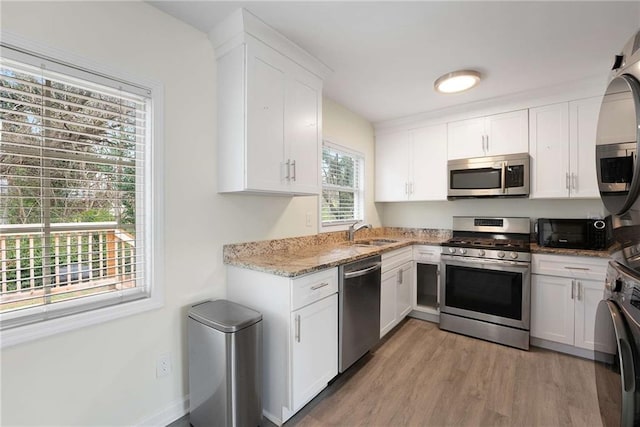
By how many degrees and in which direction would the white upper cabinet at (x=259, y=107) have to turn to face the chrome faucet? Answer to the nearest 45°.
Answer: approximately 90° to its left

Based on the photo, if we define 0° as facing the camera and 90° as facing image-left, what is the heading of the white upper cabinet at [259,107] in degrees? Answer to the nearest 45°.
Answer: approximately 315°

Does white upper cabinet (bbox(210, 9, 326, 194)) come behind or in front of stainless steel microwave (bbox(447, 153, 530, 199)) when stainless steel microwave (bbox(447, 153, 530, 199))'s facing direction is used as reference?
in front

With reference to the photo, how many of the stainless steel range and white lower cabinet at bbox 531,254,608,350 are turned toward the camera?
2

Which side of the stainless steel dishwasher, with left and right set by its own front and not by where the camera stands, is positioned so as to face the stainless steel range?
left

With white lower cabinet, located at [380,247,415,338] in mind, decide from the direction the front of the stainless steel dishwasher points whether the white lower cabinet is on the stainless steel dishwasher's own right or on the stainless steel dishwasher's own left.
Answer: on the stainless steel dishwasher's own left

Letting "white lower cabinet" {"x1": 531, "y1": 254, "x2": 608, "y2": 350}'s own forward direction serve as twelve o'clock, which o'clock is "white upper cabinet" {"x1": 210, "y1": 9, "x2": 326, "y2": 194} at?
The white upper cabinet is roughly at 1 o'clock from the white lower cabinet.

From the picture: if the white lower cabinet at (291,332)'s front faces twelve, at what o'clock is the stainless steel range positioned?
The stainless steel range is roughly at 10 o'clock from the white lower cabinet.

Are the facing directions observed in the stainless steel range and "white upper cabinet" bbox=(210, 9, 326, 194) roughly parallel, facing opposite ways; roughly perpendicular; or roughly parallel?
roughly perpendicular

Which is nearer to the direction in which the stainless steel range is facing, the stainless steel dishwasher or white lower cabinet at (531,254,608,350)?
the stainless steel dishwasher

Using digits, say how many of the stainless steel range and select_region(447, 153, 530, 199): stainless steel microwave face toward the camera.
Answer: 2

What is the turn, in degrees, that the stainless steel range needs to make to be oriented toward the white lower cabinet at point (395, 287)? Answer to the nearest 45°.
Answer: approximately 45° to its right
